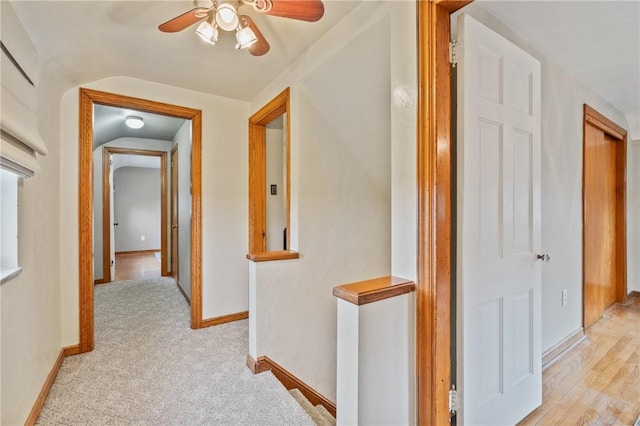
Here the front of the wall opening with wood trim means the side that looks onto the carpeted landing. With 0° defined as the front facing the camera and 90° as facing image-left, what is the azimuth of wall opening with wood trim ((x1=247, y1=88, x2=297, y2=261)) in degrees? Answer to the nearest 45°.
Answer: approximately 45°

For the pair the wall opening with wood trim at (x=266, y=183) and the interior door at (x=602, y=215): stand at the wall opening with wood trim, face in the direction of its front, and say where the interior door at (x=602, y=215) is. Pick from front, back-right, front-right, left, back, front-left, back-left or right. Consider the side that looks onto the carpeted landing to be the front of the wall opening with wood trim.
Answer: back-left

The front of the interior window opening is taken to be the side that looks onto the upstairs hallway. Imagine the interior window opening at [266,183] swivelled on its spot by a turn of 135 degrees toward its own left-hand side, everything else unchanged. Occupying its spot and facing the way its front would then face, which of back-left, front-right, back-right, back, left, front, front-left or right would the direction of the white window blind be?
back-right

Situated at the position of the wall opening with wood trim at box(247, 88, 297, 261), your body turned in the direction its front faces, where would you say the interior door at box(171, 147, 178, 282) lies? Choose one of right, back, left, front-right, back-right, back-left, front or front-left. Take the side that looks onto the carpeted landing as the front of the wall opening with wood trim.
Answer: right

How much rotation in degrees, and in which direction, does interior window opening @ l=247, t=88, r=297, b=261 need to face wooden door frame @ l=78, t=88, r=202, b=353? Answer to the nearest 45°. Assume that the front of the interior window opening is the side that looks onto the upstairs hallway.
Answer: approximately 45° to its right
